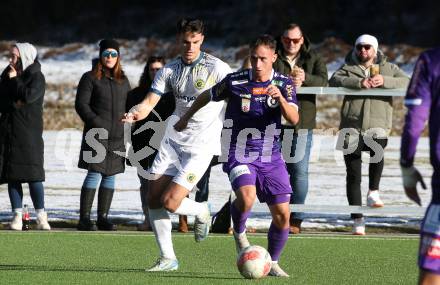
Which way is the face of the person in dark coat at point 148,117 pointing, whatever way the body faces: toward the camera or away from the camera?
toward the camera

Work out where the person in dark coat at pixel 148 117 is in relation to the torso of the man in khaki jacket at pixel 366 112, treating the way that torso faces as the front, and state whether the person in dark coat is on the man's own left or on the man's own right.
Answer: on the man's own right

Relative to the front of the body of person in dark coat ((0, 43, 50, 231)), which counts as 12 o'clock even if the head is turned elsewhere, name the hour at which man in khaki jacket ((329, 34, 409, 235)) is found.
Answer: The man in khaki jacket is roughly at 8 o'clock from the person in dark coat.

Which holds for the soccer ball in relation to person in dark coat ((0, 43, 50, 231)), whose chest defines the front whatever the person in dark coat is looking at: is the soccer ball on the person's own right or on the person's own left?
on the person's own left

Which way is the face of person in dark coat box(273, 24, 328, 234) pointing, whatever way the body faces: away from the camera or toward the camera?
toward the camera

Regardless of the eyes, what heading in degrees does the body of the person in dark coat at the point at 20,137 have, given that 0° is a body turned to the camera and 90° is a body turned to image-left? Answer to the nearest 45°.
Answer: approximately 45°

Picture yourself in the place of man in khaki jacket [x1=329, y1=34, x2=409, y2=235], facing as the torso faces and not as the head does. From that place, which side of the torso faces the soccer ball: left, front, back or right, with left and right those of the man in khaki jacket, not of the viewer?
front

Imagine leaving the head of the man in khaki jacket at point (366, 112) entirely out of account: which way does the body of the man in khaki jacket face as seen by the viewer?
toward the camera

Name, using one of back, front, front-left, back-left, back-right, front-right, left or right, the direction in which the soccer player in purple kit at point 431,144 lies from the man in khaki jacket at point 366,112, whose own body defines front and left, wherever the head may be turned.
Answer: front

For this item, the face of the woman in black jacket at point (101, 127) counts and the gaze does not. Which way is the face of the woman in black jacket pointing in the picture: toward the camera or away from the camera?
toward the camera

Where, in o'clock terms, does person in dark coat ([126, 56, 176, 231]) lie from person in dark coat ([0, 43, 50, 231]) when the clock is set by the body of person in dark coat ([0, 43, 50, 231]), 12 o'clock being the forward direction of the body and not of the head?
person in dark coat ([126, 56, 176, 231]) is roughly at 8 o'clock from person in dark coat ([0, 43, 50, 231]).
